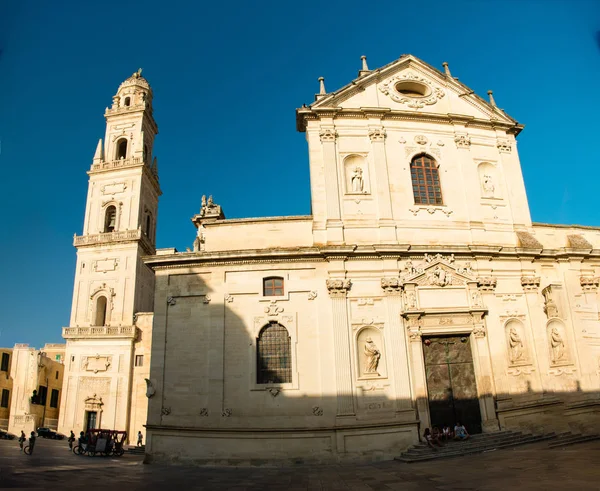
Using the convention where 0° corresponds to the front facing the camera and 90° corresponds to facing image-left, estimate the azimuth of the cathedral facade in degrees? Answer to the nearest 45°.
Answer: approximately 0°

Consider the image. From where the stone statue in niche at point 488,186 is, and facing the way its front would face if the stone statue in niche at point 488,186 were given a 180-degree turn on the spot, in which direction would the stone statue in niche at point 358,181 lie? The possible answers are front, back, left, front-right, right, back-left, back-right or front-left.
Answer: back-left

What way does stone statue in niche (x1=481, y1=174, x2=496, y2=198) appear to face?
toward the camera

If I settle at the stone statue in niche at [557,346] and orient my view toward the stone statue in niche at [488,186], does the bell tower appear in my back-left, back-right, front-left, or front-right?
front-right

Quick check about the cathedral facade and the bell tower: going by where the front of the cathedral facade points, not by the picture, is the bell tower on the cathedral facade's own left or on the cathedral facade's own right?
on the cathedral facade's own right
